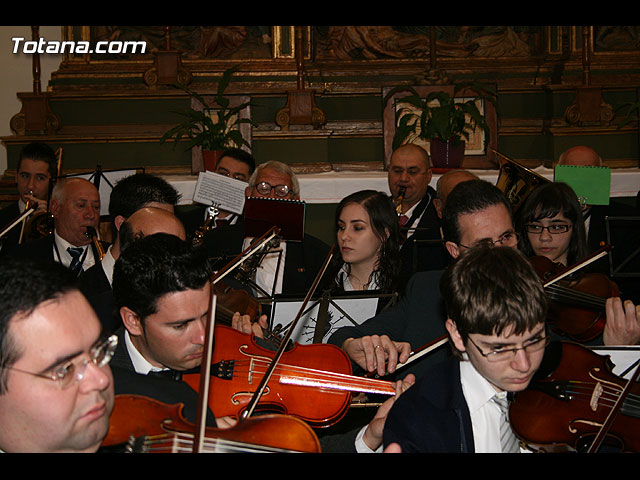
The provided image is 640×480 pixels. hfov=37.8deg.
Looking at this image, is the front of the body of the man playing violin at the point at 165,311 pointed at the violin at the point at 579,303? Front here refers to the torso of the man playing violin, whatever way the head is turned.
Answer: no

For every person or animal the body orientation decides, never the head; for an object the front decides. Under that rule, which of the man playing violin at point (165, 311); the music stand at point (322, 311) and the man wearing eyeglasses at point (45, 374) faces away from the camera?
the music stand

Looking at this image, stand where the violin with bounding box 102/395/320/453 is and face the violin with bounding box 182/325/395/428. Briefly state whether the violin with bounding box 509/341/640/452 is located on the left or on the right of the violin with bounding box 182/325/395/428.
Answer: right

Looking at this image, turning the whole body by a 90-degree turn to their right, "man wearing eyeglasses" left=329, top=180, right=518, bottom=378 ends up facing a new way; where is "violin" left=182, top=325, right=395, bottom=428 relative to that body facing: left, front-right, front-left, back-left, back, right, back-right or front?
front

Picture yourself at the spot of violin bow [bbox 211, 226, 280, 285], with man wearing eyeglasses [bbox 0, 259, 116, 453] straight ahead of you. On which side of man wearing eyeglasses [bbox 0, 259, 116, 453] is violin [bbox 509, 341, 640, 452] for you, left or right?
left

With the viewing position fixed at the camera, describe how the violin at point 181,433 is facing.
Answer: facing the viewer

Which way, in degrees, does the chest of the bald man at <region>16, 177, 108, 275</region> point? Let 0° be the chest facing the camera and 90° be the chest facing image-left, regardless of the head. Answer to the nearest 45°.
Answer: approximately 315°

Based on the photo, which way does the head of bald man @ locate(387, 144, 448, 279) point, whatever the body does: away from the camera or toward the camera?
toward the camera

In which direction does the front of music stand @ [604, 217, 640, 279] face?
away from the camera

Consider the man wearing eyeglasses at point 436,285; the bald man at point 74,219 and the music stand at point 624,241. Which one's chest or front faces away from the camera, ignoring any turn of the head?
the music stand

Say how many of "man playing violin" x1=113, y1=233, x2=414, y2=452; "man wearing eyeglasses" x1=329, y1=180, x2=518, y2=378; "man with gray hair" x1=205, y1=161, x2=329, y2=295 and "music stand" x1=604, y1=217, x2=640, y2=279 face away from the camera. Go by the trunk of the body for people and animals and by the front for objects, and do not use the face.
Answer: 1

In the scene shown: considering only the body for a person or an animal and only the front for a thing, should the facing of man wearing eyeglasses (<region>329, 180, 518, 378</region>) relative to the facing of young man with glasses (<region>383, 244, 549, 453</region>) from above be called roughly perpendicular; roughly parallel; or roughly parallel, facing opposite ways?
roughly parallel

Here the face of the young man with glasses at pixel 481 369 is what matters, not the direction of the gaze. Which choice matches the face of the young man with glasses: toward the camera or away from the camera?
toward the camera
